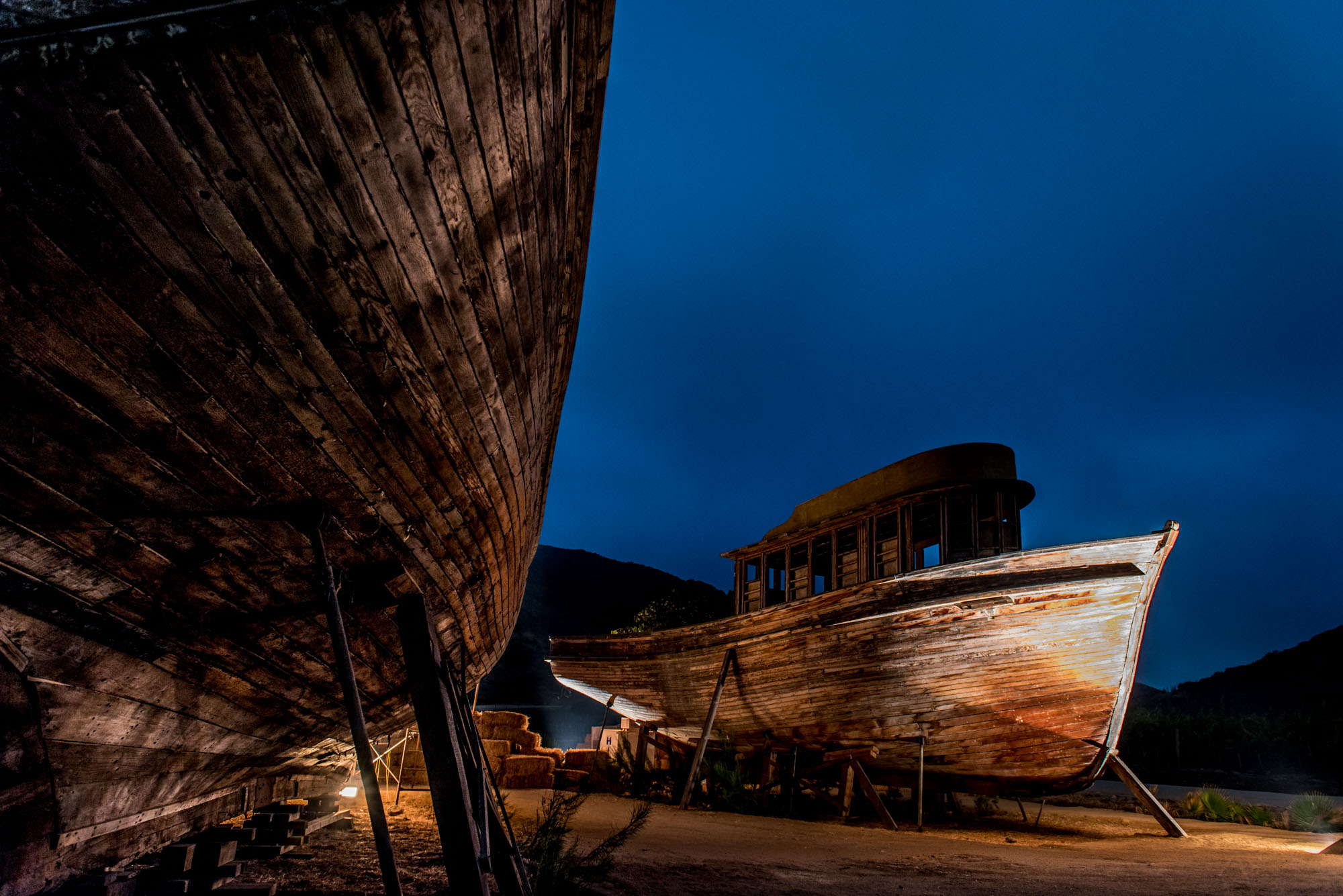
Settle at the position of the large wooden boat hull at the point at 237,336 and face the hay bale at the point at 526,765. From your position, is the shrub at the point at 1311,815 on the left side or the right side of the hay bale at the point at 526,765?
right

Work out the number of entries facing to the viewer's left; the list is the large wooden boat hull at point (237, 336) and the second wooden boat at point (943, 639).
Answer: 0

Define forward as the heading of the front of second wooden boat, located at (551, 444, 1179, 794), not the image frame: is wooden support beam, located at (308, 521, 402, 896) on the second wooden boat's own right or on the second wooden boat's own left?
on the second wooden boat's own right

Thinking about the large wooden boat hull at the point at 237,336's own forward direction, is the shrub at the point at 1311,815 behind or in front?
in front

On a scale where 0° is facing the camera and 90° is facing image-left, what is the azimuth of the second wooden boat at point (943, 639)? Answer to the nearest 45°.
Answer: approximately 315°

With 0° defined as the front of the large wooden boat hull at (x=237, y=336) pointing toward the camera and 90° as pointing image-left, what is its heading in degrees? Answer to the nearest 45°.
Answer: approximately 225°

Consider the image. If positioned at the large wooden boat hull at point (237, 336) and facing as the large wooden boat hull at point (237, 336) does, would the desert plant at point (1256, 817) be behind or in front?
in front

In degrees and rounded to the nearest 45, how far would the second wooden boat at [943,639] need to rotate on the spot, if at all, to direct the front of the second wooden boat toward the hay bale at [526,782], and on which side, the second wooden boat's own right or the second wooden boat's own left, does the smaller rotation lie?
approximately 180°
